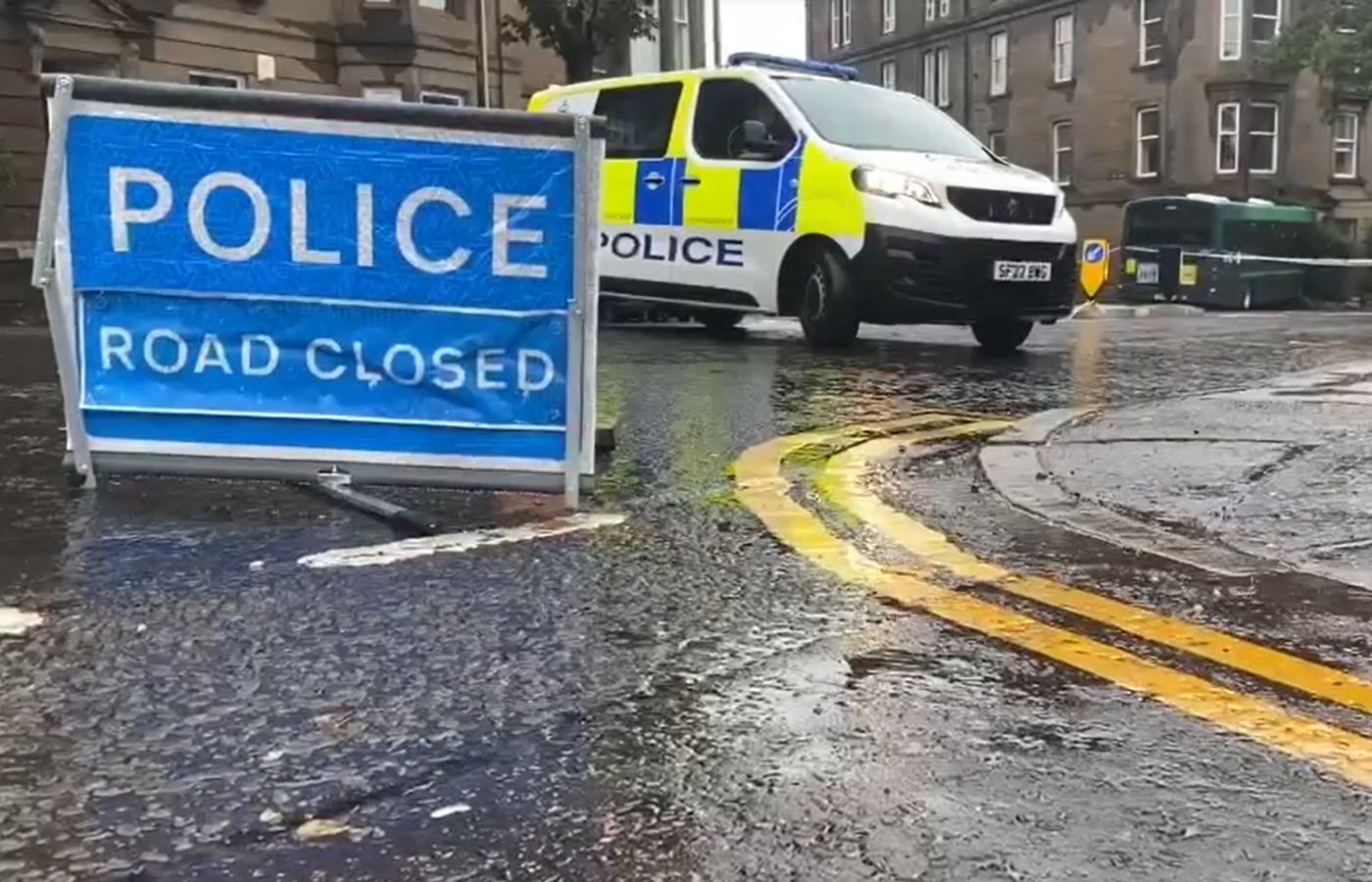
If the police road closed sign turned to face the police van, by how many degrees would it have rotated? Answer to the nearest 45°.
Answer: approximately 135° to its left

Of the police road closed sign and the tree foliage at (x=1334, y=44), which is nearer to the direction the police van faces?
the police road closed sign

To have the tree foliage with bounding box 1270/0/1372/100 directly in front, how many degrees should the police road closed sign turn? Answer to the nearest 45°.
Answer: approximately 135° to its left

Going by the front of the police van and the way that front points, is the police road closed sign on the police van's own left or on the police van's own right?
on the police van's own right

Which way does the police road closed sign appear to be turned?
toward the camera

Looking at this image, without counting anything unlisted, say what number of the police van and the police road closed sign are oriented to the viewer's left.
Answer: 0

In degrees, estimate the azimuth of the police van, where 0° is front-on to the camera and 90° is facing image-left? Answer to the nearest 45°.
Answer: approximately 315°
